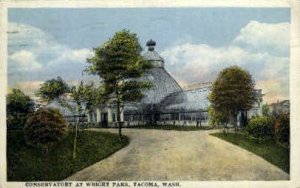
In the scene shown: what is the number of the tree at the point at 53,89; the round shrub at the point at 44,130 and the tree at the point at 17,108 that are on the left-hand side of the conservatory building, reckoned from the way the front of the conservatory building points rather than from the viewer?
0

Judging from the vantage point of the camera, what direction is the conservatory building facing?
facing the viewer and to the left of the viewer

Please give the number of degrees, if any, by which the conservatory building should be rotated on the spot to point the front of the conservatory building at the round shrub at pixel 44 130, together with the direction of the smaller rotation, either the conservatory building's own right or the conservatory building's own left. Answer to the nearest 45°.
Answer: approximately 45° to the conservatory building's own right

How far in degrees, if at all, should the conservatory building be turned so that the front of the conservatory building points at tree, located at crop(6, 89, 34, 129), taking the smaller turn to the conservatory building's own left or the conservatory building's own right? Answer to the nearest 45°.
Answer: approximately 45° to the conservatory building's own right
